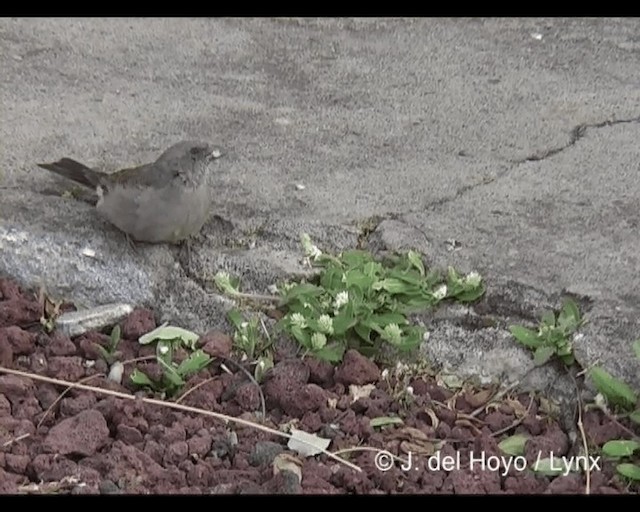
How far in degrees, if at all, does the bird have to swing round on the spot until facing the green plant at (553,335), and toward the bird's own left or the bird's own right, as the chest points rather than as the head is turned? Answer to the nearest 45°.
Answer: approximately 45° to the bird's own right

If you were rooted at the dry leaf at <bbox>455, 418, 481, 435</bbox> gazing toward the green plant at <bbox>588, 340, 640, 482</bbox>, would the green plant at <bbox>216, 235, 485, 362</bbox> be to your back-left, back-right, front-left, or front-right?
back-left

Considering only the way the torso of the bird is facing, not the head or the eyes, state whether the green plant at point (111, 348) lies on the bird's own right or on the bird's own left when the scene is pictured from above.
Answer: on the bird's own right

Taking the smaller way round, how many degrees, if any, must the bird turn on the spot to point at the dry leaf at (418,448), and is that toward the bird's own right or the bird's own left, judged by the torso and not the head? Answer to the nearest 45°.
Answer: approximately 45° to the bird's own right

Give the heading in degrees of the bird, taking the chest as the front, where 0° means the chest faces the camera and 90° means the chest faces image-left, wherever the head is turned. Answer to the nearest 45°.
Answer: approximately 270°

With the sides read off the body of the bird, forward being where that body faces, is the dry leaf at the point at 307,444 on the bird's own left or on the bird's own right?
on the bird's own right

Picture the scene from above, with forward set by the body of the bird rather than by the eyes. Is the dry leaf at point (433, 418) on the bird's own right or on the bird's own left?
on the bird's own right
